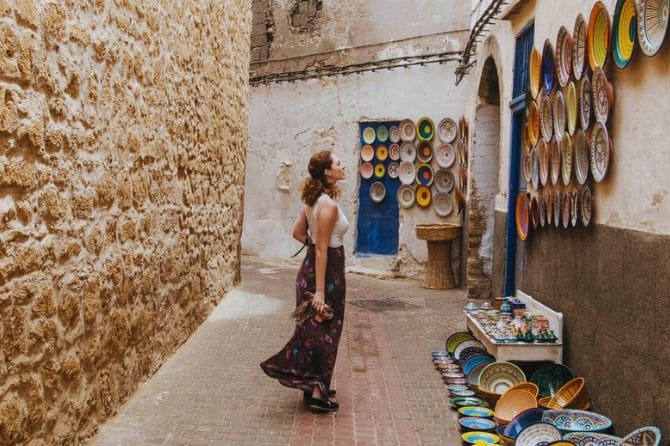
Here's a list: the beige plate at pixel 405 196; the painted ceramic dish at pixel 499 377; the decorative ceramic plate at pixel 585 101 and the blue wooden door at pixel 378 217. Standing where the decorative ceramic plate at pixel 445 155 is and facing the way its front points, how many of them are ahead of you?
2

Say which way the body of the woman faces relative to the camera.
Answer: to the viewer's right

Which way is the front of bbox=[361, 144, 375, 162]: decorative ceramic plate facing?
toward the camera

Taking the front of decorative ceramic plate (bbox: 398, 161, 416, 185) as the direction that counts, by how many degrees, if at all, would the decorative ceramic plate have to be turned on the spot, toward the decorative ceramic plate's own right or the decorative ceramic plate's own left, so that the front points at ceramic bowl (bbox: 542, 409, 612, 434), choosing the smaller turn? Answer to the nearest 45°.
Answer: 0° — it already faces it

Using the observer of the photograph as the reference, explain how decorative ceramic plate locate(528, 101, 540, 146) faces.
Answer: facing to the left of the viewer

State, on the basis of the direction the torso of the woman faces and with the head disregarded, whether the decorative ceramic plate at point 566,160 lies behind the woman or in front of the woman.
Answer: in front

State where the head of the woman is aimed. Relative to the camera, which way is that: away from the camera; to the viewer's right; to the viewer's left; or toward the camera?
to the viewer's right

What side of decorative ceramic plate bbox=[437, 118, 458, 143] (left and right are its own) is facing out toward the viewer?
front

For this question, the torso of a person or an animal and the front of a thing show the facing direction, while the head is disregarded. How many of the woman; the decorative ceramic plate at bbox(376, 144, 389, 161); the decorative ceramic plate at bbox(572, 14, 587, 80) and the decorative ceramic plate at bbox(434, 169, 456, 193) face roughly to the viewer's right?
1

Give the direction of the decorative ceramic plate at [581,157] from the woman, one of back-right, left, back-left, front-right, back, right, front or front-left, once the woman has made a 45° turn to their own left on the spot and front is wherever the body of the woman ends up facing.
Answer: front-right

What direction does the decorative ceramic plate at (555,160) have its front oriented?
to the viewer's left

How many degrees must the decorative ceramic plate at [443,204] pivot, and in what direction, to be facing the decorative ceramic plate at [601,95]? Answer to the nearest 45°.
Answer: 0° — it already faces it

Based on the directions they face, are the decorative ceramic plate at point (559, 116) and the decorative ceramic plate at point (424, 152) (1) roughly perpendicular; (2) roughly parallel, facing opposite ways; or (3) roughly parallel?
roughly perpendicular

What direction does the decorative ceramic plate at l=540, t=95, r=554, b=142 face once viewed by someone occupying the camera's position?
facing to the left of the viewer

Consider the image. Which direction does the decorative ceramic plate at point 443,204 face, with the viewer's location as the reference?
facing the viewer
